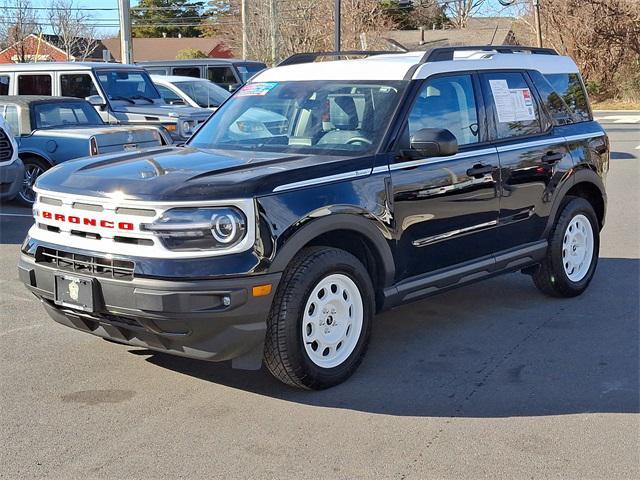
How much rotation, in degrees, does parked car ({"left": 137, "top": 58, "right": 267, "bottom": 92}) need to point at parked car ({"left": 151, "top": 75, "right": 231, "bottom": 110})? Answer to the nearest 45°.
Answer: approximately 45° to its right

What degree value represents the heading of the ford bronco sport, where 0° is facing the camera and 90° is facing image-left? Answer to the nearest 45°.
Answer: approximately 45°

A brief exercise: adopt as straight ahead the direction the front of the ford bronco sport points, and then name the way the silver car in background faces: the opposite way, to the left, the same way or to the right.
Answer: to the left

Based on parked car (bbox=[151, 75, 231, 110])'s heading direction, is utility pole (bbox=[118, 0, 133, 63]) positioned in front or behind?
behind

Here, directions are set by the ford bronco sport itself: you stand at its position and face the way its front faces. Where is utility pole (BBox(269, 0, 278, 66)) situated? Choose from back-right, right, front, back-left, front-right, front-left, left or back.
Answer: back-right

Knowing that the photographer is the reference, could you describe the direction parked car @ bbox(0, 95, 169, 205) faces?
facing away from the viewer and to the left of the viewer

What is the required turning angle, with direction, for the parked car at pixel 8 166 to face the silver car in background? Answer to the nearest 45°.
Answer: approximately 135° to its left

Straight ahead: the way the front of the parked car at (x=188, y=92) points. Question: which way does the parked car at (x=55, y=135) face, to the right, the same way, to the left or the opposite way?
the opposite way

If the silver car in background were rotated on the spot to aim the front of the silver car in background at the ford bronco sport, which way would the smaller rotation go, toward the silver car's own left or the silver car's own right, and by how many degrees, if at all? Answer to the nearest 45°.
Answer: approximately 45° to the silver car's own right

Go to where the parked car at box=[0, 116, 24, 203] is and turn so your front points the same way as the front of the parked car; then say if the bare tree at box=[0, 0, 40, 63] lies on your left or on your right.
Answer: on your left

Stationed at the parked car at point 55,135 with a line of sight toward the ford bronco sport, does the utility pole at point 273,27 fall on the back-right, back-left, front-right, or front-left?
back-left

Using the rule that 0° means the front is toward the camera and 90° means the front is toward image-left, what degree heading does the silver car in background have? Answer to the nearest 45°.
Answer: approximately 315°

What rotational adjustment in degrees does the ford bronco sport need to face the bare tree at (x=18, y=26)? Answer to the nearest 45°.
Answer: approximately 135° to its right
